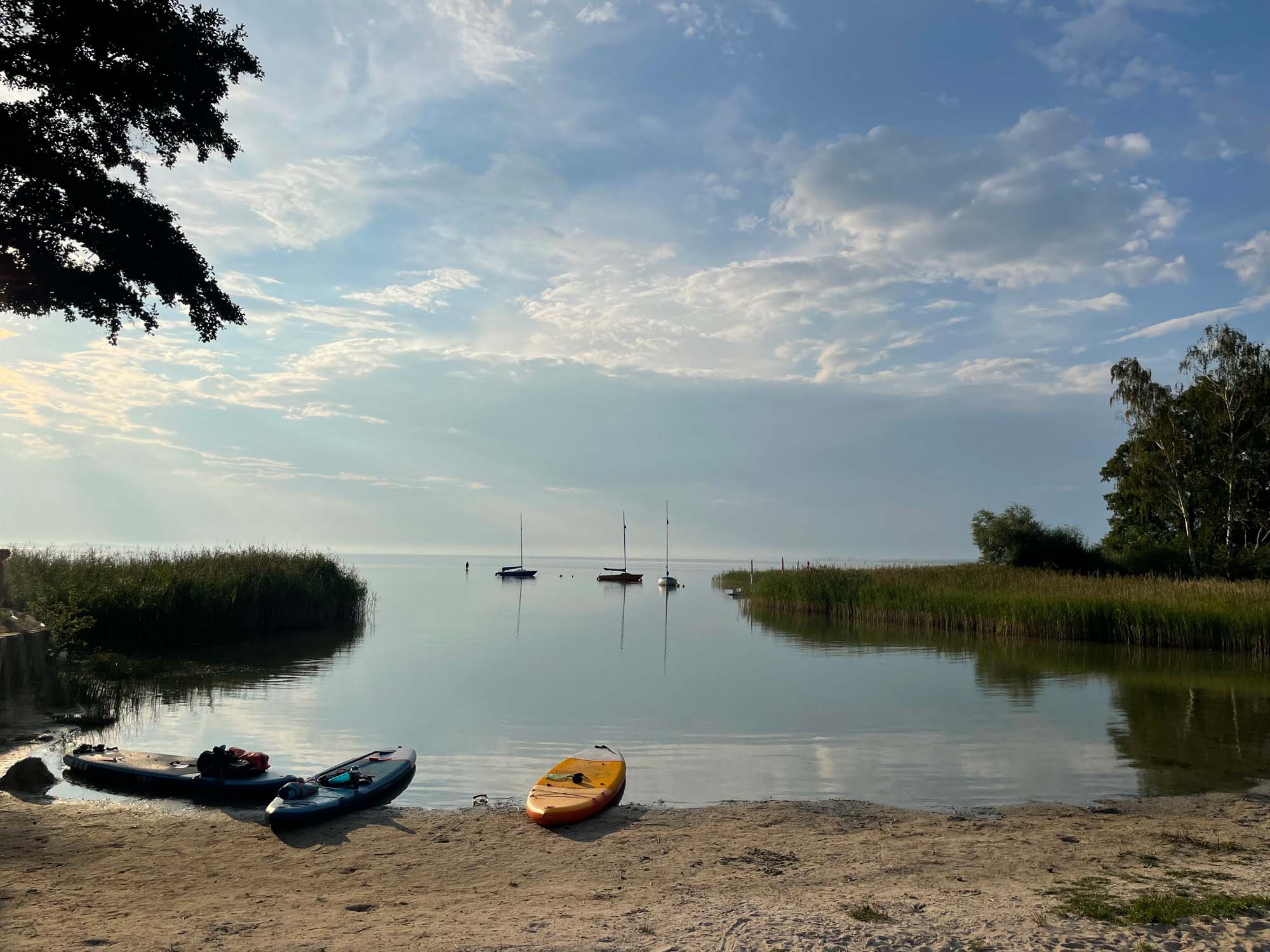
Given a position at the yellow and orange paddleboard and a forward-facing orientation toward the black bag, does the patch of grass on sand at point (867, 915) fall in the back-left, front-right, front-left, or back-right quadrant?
back-left

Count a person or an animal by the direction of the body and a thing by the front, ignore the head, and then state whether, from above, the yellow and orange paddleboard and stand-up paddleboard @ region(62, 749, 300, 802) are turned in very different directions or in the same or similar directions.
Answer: very different directions

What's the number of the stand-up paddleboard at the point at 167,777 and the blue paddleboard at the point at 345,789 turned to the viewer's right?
1
